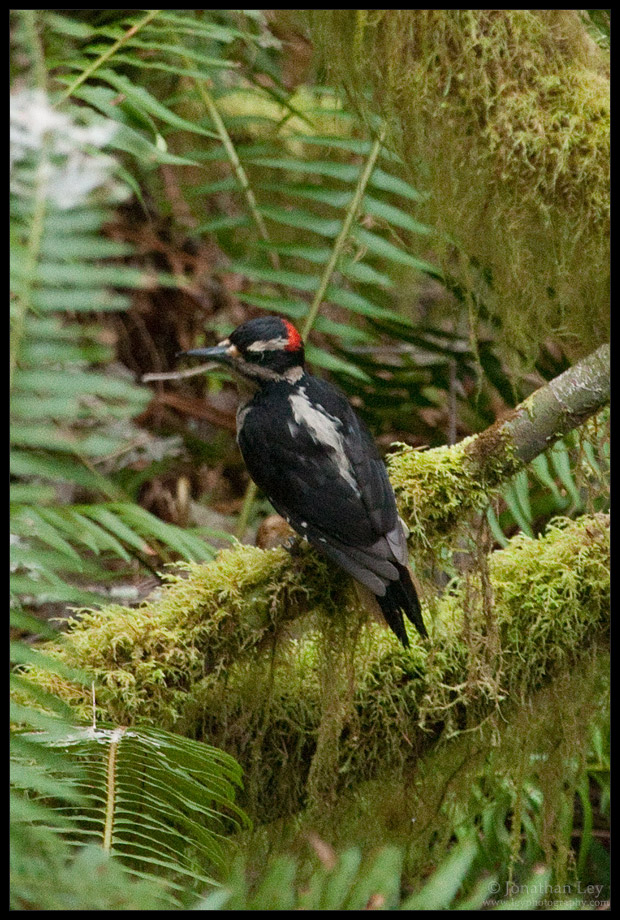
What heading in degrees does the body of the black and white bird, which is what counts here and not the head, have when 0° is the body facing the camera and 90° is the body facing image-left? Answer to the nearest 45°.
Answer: approximately 135°
